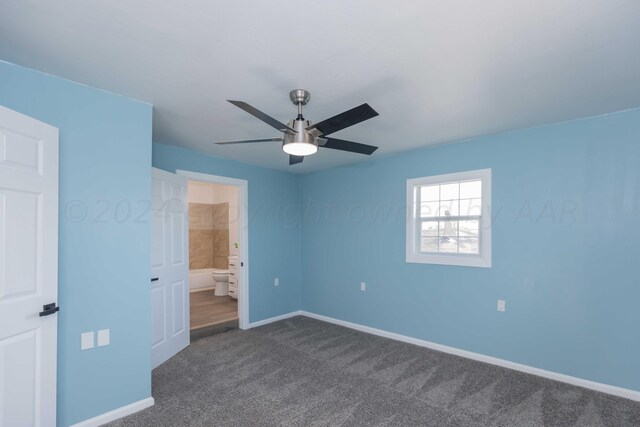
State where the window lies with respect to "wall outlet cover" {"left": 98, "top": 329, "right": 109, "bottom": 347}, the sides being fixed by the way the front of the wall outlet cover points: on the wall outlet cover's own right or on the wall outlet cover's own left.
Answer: on the wall outlet cover's own left

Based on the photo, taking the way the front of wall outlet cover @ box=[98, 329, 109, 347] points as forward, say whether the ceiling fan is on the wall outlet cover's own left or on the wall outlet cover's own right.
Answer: on the wall outlet cover's own left

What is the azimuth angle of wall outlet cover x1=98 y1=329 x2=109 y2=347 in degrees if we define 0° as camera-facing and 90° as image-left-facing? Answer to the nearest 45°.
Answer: approximately 0°

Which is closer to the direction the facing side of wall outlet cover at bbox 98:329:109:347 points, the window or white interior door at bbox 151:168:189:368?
the window

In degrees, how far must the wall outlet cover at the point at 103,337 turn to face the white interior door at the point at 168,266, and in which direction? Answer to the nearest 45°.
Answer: approximately 135° to its left

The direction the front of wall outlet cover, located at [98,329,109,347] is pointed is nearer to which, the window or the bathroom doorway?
the window

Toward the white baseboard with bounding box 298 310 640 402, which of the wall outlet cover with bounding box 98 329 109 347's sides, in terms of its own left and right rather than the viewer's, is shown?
left

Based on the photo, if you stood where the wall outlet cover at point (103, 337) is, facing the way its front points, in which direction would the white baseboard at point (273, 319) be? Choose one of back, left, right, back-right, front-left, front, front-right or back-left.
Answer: back-left
